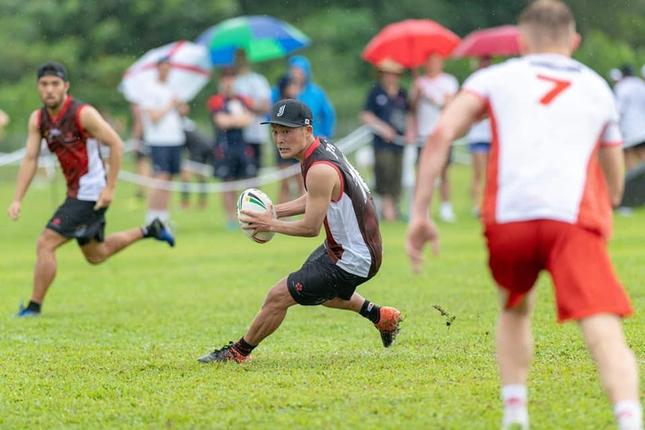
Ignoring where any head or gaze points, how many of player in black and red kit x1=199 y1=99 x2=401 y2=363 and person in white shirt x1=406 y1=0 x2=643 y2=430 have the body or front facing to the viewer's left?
1

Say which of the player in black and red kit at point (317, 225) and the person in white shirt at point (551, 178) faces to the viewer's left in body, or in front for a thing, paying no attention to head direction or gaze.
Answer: the player in black and red kit

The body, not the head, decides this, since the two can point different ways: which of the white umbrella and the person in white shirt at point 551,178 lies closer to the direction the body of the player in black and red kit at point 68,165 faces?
the person in white shirt

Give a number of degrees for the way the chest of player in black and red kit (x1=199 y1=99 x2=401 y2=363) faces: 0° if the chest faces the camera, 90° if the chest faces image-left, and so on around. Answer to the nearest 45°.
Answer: approximately 90°

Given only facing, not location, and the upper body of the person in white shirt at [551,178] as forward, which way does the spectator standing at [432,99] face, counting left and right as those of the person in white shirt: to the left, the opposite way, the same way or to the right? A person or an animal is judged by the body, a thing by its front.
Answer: the opposite way

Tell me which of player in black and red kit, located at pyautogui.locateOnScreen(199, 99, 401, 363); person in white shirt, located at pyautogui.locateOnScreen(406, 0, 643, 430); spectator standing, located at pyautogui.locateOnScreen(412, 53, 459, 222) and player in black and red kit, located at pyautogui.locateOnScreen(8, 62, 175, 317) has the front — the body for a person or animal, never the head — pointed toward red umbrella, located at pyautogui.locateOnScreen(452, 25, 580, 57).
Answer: the person in white shirt

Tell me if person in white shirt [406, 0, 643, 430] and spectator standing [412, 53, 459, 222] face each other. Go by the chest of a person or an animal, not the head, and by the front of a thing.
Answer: yes

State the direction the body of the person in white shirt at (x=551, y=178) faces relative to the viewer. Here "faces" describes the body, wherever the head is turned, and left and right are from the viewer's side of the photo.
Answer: facing away from the viewer

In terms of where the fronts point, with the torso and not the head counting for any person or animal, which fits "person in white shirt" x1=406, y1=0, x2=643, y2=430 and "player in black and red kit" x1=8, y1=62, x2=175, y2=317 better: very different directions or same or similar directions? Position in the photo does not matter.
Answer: very different directions

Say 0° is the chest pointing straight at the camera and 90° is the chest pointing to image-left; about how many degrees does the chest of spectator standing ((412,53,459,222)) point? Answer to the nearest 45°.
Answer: approximately 0°

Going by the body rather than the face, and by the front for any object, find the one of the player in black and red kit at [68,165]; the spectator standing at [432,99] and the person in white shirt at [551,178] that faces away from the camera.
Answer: the person in white shirt
